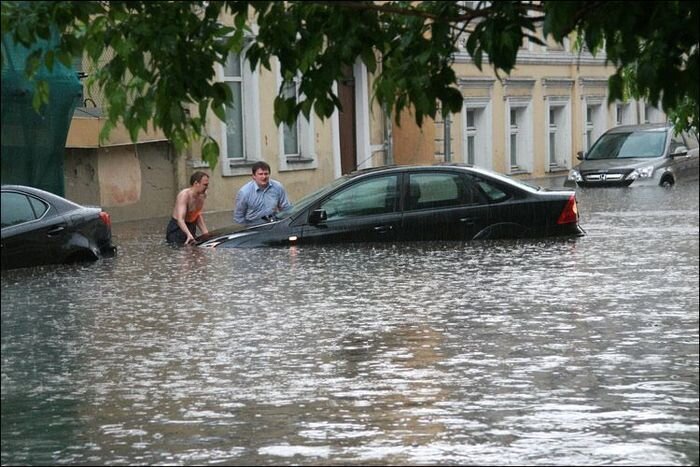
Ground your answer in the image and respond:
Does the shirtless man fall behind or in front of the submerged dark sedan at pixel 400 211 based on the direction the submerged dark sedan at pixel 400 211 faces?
in front

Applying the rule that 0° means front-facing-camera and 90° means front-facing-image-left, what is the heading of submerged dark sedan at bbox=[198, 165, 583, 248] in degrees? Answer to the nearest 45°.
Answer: approximately 90°

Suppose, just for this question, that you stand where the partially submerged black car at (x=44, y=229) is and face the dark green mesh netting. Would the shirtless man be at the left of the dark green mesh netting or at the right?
right

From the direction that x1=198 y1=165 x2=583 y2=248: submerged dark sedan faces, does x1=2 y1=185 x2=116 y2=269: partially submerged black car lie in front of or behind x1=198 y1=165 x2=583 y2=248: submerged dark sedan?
in front

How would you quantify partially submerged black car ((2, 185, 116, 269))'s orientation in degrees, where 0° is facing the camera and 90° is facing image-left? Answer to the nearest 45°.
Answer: approximately 90°

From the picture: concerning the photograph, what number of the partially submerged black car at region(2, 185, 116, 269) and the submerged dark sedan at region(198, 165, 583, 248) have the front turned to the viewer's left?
2

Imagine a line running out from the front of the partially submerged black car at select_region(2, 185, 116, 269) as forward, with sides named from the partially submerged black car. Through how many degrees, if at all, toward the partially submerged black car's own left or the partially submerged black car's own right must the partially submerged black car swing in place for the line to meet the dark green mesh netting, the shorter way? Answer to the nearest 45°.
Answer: approximately 90° to the partially submerged black car's own right
